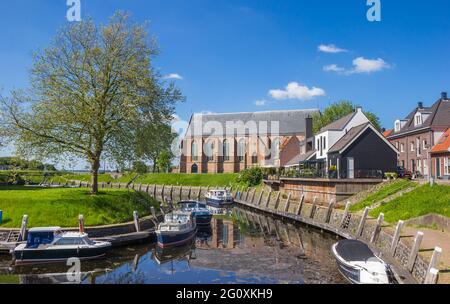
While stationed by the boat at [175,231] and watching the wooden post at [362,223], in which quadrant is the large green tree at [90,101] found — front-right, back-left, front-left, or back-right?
back-left

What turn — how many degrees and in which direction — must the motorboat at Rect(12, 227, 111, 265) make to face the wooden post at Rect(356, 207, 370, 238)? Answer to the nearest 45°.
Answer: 0° — it already faces it

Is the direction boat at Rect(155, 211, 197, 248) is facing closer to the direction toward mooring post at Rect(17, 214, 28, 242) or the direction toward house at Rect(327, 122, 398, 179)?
the mooring post

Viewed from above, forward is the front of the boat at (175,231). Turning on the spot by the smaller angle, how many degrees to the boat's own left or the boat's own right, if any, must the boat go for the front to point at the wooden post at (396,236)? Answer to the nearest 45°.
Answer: approximately 90° to the boat's own left

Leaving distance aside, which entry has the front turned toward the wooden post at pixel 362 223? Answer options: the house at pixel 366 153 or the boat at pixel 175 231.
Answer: the house

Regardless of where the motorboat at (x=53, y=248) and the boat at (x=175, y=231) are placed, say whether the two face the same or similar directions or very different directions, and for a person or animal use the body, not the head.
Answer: very different directions

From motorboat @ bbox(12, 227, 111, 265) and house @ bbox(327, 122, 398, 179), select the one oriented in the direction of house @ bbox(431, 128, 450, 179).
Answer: the motorboat

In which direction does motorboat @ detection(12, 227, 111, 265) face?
to the viewer's right

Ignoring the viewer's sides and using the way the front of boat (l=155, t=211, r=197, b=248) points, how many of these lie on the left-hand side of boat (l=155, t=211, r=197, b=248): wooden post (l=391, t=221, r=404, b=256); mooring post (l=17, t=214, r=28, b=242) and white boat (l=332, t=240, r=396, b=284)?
2

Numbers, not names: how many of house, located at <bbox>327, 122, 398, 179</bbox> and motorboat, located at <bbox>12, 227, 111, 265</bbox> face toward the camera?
1
